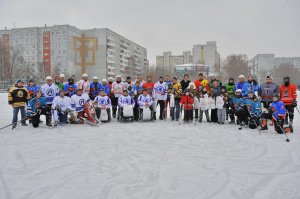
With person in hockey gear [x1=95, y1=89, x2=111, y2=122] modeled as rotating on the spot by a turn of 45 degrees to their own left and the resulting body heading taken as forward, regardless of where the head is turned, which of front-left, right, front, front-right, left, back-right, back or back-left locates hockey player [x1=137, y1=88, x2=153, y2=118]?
front-left

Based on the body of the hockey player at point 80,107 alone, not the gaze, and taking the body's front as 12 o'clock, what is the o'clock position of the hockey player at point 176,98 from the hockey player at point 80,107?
the hockey player at point 176,98 is roughly at 9 o'clock from the hockey player at point 80,107.

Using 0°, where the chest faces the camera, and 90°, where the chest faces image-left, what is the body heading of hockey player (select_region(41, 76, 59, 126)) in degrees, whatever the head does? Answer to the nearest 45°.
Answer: approximately 0°

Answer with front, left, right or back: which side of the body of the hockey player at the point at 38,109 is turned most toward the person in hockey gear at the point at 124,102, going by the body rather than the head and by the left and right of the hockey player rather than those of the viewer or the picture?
left

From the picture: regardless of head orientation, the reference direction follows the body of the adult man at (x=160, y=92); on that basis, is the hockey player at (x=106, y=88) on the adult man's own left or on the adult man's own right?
on the adult man's own right
